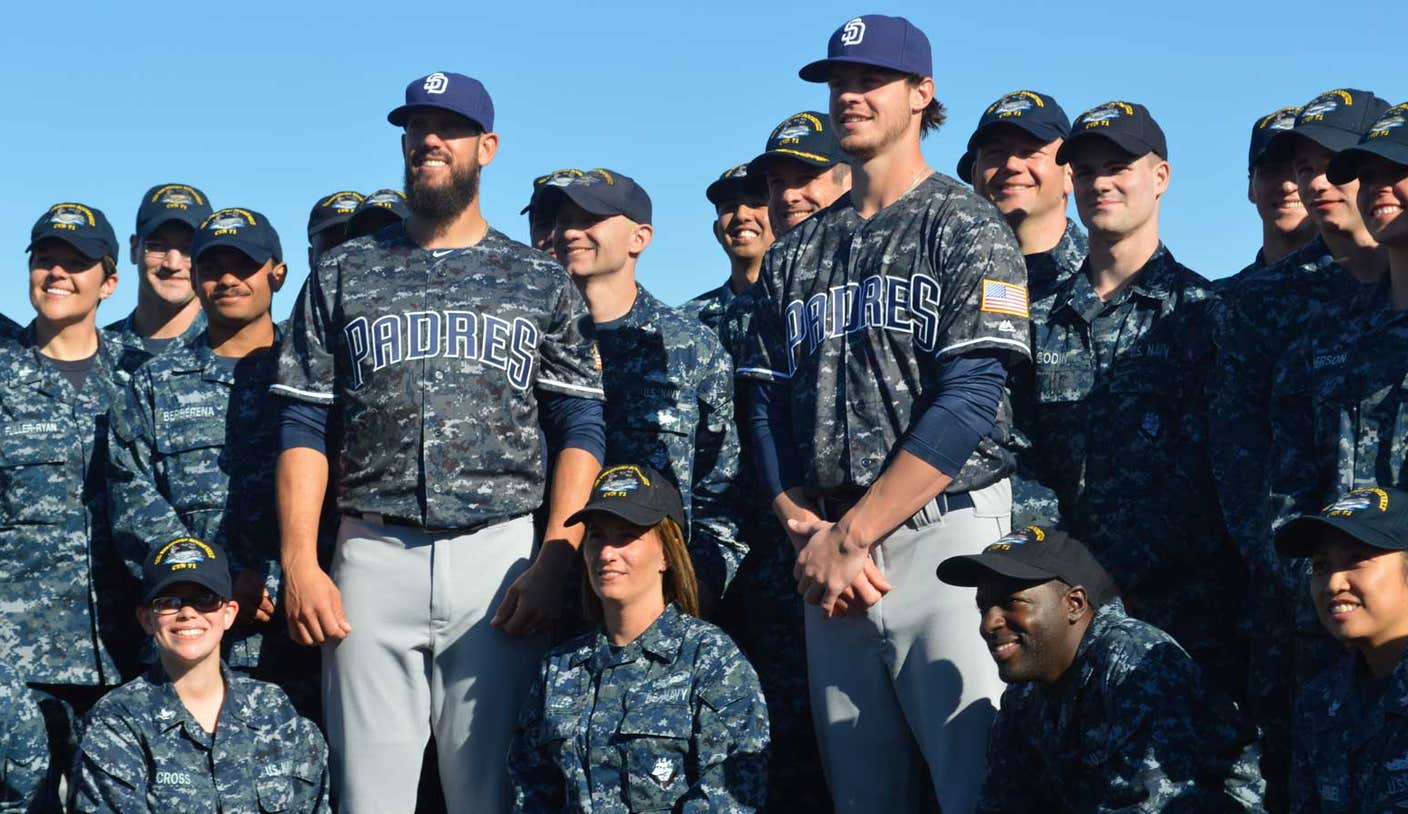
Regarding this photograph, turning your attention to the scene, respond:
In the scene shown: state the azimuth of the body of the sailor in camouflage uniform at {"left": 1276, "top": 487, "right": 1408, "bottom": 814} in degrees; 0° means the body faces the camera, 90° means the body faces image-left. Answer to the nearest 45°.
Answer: approximately 45°

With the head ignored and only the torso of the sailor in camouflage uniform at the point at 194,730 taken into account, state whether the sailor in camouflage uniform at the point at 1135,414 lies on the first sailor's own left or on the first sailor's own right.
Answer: on the first sailor's own left

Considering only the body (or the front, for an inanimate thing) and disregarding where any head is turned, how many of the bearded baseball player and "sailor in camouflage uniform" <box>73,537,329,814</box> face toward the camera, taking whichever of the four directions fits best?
2

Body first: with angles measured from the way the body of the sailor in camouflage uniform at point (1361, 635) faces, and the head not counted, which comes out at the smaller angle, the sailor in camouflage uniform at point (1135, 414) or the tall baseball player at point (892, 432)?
the tall baseball player

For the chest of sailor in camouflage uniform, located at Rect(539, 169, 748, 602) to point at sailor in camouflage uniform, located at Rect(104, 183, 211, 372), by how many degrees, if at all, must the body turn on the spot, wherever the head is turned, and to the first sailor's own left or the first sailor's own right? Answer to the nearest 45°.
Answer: approximately 90° to the first sailor's own right

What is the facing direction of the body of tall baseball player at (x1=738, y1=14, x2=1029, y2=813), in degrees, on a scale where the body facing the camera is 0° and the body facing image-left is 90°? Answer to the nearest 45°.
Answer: approximately 45°

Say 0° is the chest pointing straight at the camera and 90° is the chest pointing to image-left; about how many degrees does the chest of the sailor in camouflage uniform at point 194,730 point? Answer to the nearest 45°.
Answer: approximately 0°
